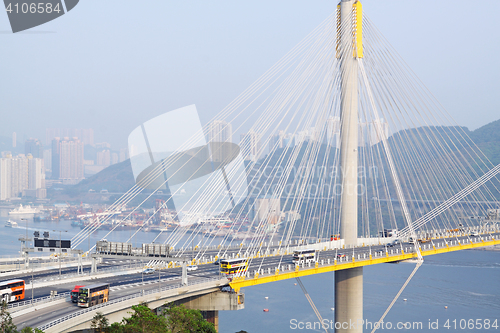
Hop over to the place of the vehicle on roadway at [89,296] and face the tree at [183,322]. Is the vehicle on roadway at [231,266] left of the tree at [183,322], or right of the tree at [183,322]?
left

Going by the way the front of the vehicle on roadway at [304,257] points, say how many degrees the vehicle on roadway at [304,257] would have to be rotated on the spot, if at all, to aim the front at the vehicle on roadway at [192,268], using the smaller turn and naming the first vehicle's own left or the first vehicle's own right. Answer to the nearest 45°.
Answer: approximately 45° to the first vehicle's own right

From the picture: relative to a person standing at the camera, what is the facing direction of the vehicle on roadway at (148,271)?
facing the viewer and to the left of the viewer

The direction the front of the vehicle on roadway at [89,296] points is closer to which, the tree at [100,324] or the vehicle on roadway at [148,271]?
the tree

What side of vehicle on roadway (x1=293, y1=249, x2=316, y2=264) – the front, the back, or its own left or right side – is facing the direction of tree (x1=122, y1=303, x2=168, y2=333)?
front

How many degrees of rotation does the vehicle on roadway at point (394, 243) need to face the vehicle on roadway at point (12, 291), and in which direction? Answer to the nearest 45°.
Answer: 0° — it already faces it

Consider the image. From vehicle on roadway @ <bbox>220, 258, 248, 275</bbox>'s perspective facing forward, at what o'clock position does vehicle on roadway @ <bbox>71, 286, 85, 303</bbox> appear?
vehicle on roadway @ <bbox>71, 286, 85, 303</bbox> is roughly at 12 o'clock from vehicle on roadway @ <bbox>220, 258, 248, 275</bbox>.

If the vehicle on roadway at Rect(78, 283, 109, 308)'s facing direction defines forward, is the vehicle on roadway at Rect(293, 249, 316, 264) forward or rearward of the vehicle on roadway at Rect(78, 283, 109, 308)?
rearward

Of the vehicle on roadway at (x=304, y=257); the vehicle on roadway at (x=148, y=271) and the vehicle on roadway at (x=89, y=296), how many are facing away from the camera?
0

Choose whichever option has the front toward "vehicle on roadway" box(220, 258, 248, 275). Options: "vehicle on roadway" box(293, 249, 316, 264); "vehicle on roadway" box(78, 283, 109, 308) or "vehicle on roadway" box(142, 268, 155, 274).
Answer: "vehicle on roadway" box(293, 249, 316, 264)

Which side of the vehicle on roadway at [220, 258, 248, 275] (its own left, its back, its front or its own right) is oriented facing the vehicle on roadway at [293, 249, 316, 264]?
back

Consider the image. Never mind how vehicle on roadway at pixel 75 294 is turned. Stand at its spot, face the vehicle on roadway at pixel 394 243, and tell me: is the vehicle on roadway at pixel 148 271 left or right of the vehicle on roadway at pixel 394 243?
left

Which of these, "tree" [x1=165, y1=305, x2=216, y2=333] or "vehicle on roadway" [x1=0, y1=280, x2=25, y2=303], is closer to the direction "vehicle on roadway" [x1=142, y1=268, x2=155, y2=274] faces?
the vehicle on roadway
